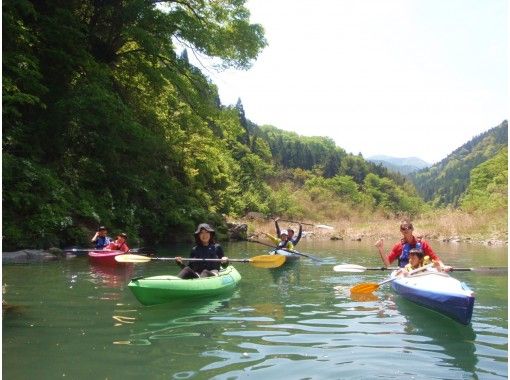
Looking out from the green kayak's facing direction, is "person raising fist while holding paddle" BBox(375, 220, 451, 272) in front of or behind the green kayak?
behind

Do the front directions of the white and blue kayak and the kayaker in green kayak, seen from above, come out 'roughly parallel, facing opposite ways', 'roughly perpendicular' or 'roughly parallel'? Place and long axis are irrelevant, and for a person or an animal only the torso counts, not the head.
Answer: roughly parallel

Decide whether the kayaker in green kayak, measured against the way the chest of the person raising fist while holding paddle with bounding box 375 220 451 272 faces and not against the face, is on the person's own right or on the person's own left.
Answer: on the person's own right

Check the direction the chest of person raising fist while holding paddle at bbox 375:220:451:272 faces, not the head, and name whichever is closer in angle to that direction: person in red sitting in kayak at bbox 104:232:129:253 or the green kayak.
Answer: the green kayak

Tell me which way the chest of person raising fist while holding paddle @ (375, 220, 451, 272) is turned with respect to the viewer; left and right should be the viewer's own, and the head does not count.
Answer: facing the viewer

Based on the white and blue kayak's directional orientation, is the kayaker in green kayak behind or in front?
behind

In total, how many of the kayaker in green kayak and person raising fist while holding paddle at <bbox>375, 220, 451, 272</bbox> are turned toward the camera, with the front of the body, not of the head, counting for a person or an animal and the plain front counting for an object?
2

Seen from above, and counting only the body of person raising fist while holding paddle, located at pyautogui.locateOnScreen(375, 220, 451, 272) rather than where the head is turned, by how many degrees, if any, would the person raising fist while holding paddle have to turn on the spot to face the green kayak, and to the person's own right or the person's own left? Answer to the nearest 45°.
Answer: approximately 45° to the person's own right

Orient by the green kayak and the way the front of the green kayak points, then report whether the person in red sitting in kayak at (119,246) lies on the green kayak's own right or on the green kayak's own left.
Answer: on the green kayak's own right

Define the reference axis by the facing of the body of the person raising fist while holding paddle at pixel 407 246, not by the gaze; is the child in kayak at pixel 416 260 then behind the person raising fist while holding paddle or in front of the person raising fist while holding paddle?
in front

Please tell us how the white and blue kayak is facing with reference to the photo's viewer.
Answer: facing the viewer and to the right of the viewer

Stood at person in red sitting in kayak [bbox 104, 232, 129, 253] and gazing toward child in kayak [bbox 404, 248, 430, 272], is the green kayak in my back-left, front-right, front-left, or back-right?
front-right
